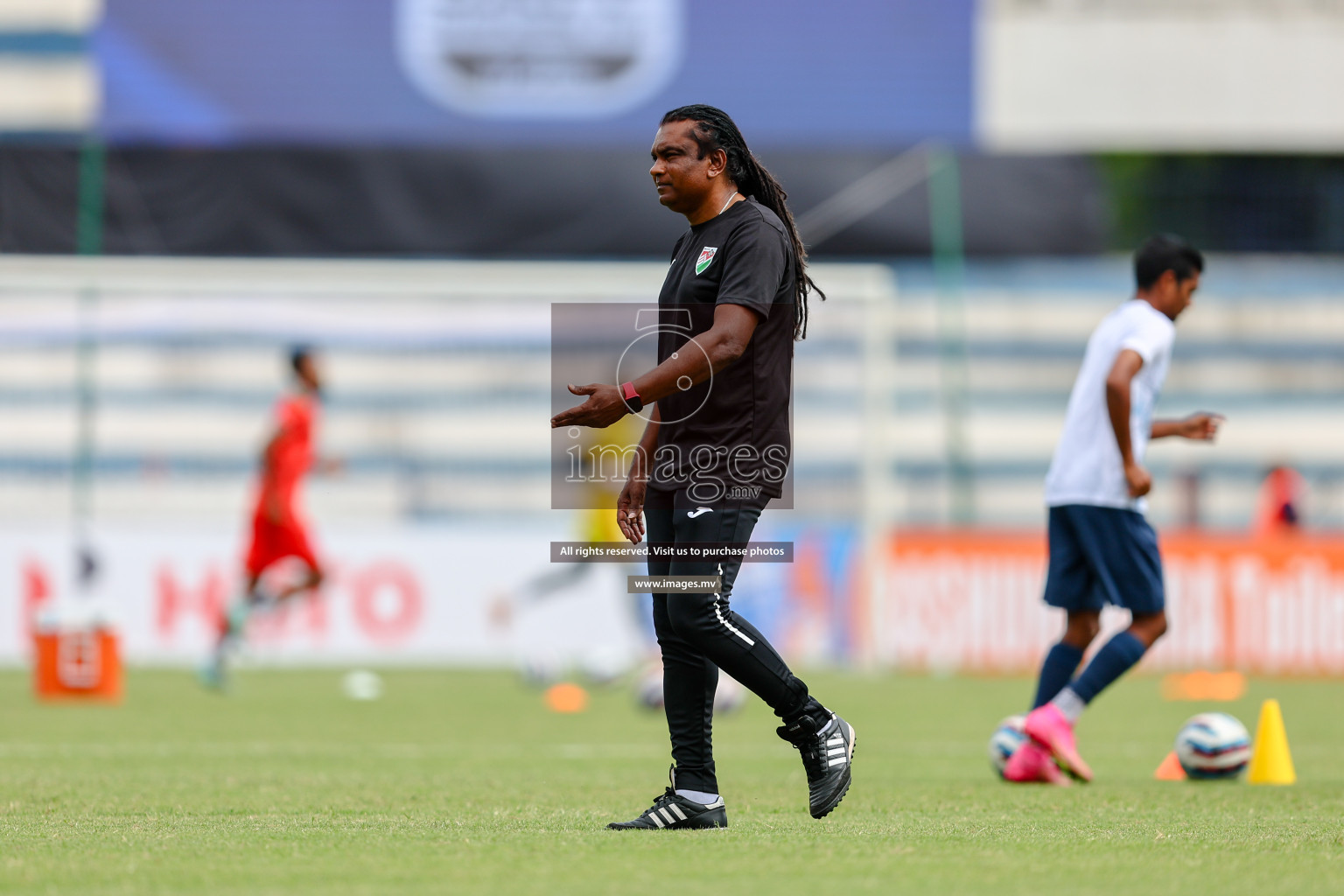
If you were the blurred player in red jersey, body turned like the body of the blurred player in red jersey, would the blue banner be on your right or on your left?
on your left

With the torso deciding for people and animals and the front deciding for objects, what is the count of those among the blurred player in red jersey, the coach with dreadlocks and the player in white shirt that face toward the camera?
0

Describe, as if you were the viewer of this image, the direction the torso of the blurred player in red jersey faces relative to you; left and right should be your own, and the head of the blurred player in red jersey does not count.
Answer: facing to the right of the viewer

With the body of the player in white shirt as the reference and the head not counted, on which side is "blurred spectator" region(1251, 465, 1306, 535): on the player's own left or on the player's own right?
on the player's own left

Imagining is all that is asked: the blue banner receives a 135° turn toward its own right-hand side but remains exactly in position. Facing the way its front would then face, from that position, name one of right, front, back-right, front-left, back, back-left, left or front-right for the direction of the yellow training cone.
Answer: back-left

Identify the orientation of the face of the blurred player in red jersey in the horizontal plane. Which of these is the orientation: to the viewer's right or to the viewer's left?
to the viewer's right

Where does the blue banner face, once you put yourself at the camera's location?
facing the viewer

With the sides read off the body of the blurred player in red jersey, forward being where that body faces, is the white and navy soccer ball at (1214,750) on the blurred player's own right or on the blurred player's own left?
on the blurred player's own right

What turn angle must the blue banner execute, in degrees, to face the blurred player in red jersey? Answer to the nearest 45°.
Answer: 0° — it already faces them

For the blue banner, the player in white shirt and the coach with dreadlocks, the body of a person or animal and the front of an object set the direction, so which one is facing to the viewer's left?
the coach with dreadlocks

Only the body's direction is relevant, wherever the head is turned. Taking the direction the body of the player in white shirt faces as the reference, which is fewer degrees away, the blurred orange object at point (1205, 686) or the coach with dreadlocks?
the blurred orange object

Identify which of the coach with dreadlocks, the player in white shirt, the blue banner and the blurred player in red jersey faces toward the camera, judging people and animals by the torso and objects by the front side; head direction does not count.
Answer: the blue banner

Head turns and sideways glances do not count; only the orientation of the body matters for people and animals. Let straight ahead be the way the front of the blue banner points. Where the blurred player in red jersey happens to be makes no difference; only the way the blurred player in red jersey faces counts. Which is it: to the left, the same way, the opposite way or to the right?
to the left

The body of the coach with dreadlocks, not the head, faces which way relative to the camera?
to the viewer's left

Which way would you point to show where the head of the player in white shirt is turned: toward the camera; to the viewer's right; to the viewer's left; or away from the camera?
to the viewer's right

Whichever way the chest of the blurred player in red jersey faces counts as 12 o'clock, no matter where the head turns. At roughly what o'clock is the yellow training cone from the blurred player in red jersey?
The yellow training cone is roughly at 2 o'clock from the blurred player in red jersey.

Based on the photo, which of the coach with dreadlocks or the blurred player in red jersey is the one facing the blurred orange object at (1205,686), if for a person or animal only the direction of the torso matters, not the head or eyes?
the blurred player in red jersey
